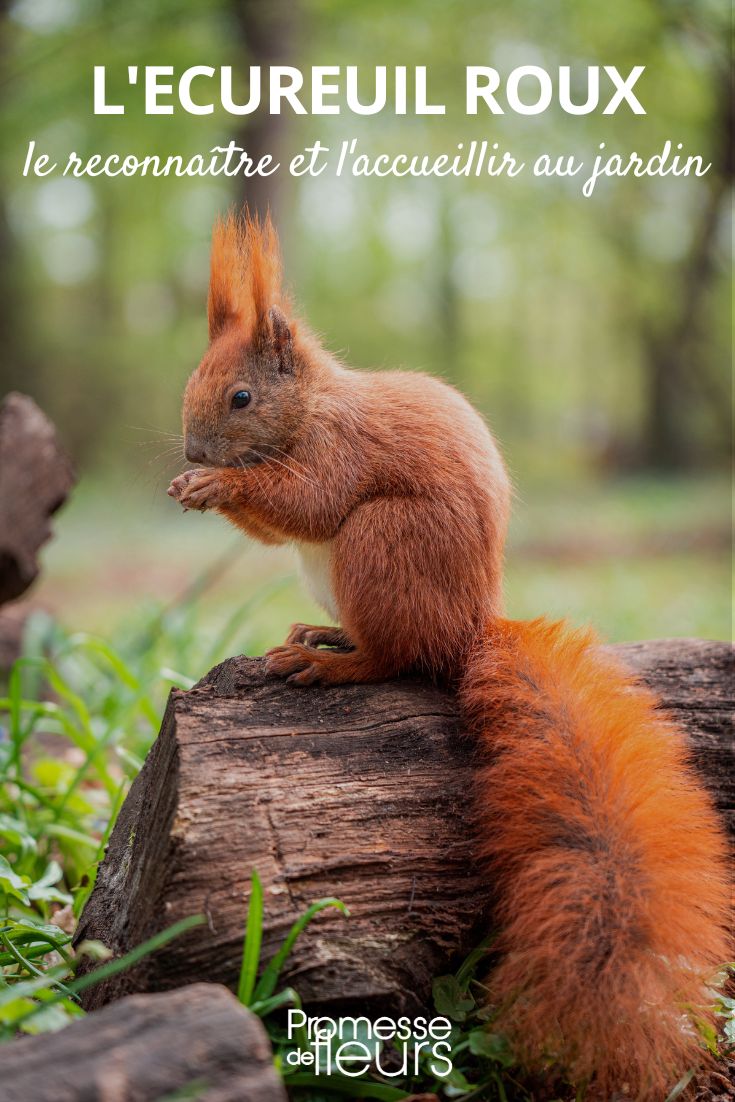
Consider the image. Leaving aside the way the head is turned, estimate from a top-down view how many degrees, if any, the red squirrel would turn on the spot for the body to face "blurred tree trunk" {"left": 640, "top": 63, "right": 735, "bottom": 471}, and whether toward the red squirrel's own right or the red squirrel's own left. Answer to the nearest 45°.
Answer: approximately 90° to the red squirrel's own right

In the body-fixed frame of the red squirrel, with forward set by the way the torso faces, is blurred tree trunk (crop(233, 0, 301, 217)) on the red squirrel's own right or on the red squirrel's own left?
on the red squirrel's own right

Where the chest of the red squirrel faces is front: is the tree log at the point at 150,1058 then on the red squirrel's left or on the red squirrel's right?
on the red squirrel's left

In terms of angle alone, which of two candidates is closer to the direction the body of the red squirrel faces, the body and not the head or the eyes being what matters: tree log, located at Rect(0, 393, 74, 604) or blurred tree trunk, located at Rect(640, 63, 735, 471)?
the tree log

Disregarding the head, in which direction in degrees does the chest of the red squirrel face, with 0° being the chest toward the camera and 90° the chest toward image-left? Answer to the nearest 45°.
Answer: approximately 90°

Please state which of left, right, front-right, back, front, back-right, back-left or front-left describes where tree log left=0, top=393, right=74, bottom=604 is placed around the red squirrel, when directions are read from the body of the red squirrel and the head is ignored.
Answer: front-right
